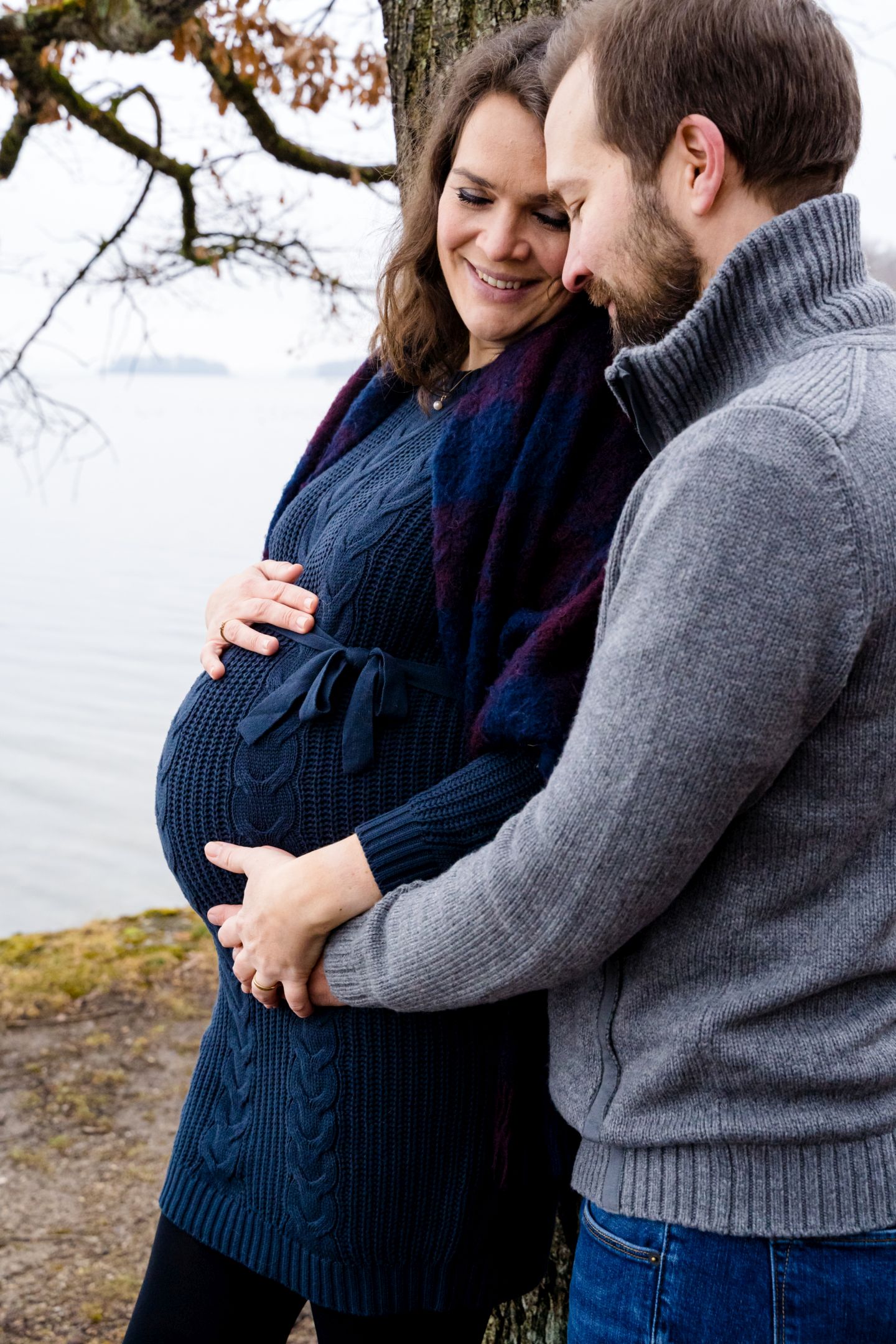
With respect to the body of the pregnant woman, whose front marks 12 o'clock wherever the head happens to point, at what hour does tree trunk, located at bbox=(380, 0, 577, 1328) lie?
The tree trunk is roughly at 5 o'clock from the pregnant woman.

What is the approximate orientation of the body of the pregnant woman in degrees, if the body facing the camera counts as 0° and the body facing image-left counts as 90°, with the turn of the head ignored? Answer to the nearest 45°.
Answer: approximately 45°
